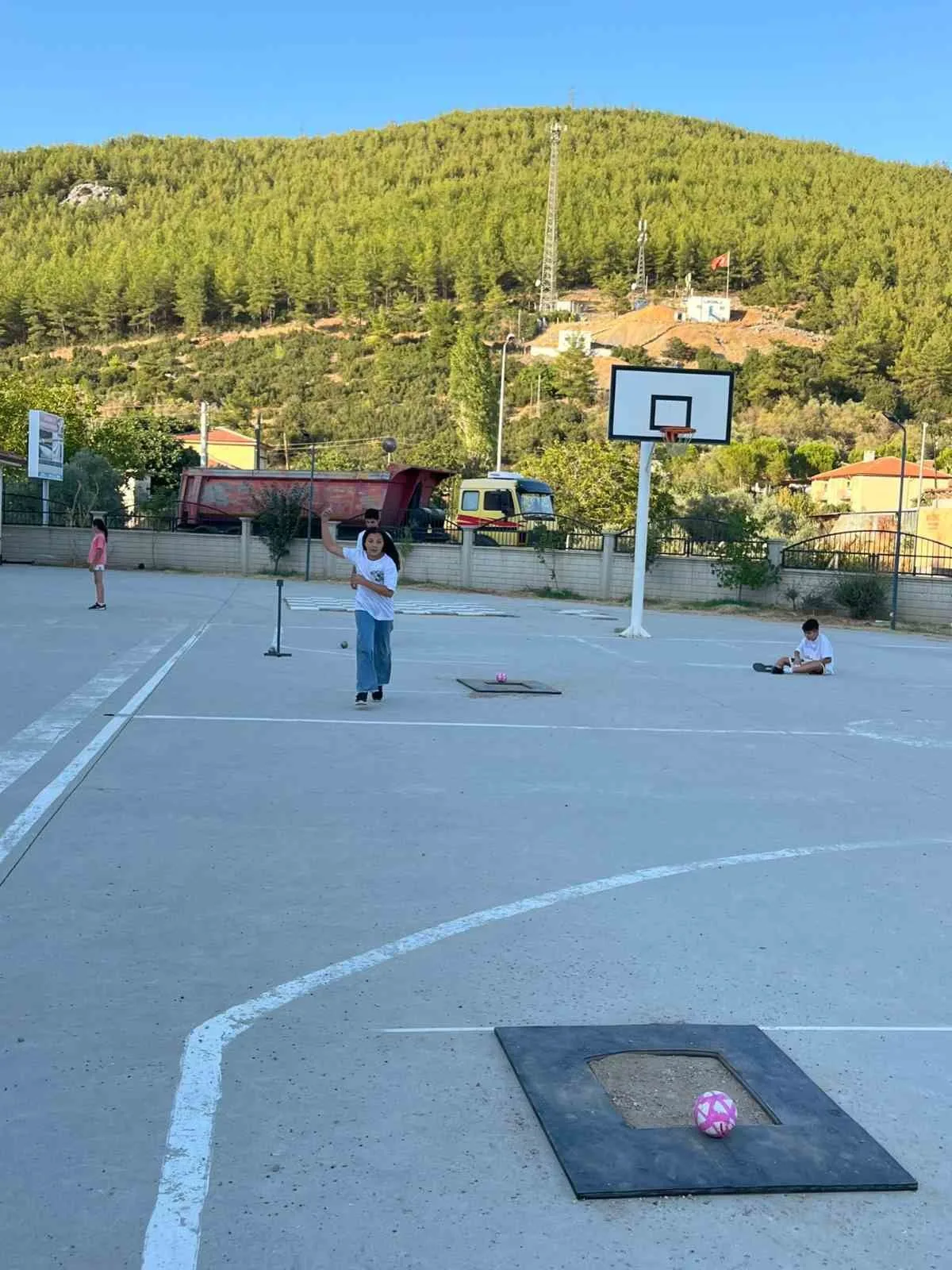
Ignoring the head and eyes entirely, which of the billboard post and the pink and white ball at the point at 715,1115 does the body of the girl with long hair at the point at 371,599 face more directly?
the pink and white ball

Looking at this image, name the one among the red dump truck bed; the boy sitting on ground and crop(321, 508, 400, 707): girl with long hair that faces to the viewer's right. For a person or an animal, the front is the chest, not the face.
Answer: the red dump truck bed

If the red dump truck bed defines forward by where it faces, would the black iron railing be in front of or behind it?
in front

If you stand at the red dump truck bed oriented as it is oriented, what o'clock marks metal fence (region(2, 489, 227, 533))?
The metal fence is roughly at 6 o'clock from the red dump truck bed.

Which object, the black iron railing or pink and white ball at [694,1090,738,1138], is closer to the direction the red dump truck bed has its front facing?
the black iron railing

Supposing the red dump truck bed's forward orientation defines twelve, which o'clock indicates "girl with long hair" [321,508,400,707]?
The girl with long hair is roughly at 3 o'clock from the red dump truck bed.

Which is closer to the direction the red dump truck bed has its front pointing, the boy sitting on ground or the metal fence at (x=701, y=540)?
the metal fence

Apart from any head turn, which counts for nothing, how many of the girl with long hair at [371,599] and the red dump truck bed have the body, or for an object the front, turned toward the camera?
1

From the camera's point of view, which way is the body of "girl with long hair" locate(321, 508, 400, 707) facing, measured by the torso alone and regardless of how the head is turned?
toward the camera

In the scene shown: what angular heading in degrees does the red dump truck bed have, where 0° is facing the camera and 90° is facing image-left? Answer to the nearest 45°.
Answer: approximately 270°

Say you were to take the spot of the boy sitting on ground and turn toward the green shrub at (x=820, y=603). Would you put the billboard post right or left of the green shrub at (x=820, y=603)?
left

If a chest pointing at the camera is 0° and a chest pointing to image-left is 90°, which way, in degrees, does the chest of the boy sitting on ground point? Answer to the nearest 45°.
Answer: approximately 45°

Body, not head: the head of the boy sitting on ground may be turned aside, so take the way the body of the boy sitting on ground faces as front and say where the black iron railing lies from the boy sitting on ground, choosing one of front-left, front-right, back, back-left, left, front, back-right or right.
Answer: back-right

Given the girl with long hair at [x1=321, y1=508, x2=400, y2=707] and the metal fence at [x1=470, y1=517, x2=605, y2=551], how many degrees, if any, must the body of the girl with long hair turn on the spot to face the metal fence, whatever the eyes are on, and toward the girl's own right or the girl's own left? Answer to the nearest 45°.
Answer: approximately 180°

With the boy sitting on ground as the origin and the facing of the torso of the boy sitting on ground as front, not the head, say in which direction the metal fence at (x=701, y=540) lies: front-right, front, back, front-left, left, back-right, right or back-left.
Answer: back-right
